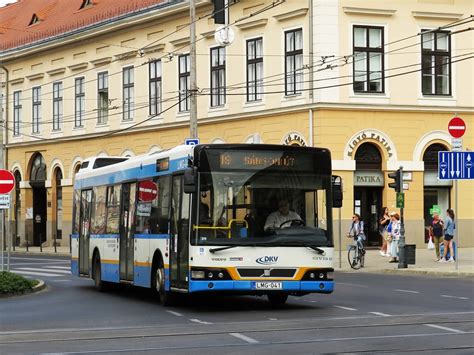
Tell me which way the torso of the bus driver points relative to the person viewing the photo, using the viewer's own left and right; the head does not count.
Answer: facing the viewer

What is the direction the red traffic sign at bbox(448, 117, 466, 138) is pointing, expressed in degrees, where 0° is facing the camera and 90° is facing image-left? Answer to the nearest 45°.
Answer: approximately 0°

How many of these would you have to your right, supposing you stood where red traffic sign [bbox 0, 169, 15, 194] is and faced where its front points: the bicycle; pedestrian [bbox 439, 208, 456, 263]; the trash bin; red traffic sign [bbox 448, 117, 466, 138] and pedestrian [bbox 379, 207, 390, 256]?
0

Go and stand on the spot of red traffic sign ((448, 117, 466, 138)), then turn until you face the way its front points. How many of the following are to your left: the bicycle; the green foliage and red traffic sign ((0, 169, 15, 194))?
0

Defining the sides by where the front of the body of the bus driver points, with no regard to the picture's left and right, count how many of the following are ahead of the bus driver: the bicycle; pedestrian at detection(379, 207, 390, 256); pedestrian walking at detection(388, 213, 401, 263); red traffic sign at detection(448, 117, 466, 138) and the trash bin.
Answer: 0

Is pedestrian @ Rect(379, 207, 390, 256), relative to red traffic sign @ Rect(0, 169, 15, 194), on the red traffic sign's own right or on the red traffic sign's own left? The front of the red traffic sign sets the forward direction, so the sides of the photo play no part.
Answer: on the red traffic sign's own left

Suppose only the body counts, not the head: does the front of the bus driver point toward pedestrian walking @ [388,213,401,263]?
no

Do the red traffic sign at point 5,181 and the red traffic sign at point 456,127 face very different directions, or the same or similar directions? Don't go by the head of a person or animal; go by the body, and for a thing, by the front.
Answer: same or similar directions

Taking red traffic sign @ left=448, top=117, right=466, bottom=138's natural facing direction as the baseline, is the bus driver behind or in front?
in front

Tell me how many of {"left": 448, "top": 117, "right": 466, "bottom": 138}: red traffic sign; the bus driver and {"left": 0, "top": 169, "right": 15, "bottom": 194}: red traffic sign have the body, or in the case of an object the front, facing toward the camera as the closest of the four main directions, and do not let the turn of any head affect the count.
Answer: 3

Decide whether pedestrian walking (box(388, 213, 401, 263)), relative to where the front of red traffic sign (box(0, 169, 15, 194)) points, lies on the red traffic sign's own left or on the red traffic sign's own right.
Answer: on the red traffic sign's own left

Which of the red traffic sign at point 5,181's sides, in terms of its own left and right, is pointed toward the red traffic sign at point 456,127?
left

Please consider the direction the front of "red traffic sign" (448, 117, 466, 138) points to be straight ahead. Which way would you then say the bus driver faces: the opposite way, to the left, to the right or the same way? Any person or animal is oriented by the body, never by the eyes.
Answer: the same way

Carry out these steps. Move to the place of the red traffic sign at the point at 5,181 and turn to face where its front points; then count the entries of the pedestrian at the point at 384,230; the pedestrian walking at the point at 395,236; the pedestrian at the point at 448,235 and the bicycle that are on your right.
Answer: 0
